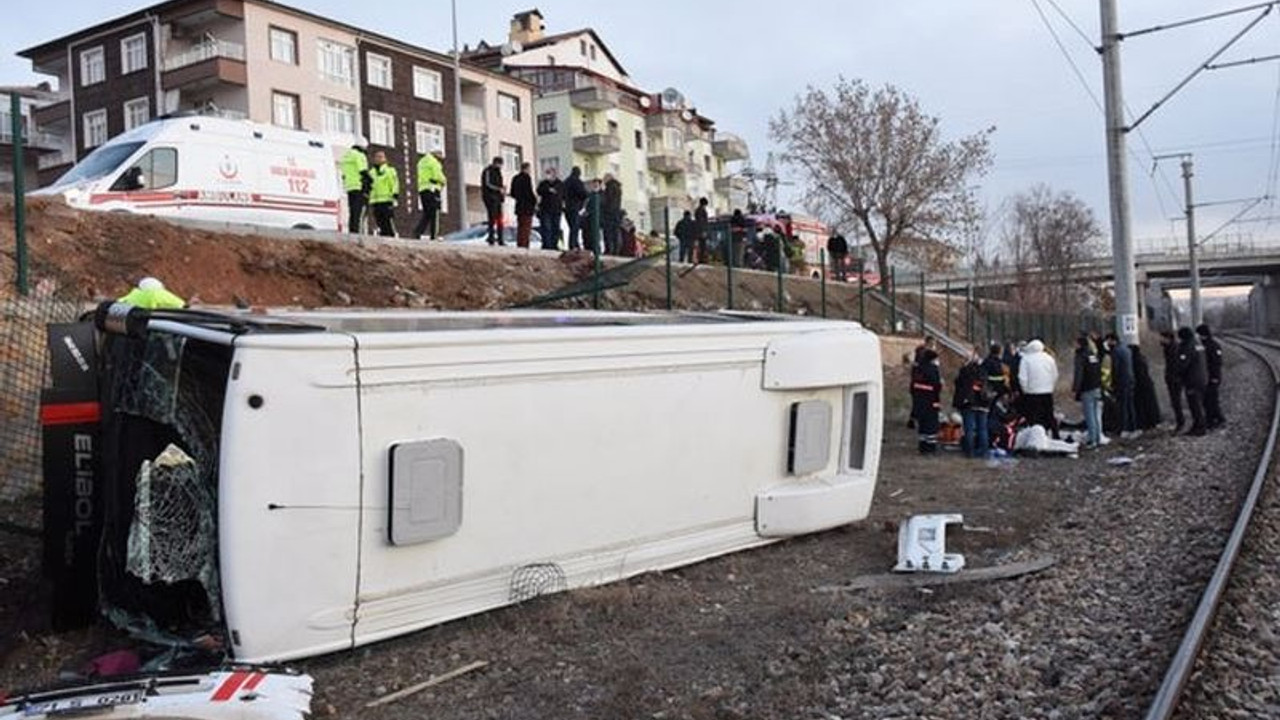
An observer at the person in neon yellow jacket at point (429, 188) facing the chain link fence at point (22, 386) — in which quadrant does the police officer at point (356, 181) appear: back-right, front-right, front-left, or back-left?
front-right

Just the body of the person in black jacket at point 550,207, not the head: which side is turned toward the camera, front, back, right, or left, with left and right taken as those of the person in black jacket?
front

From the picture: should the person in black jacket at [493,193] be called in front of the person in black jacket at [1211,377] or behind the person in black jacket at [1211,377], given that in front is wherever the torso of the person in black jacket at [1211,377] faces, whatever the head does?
in front

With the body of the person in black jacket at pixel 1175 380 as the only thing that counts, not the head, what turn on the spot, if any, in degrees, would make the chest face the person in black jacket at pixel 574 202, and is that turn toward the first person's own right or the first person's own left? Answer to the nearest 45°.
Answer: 0° — they already face them

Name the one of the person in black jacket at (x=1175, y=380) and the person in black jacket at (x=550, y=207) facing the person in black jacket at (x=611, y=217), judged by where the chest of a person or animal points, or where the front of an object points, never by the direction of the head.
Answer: the person in black jacket at (x=1175, y=380)

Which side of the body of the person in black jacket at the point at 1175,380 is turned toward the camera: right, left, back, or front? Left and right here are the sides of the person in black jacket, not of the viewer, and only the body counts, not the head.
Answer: left

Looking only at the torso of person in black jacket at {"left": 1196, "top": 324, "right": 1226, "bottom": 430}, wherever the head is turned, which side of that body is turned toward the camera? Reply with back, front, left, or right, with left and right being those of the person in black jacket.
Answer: left

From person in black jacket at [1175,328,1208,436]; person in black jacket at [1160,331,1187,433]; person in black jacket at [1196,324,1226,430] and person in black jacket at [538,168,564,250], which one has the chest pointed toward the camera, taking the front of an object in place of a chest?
person in black jacket at [538,168,564,250]

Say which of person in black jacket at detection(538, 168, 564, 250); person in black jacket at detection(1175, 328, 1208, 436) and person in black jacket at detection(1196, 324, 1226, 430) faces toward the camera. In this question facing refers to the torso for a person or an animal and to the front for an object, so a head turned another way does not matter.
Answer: person in black jacket at detection(538, 168, 564, 250)

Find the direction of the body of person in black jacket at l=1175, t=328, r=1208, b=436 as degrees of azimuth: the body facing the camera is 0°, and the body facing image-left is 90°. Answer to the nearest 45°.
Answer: approximately 90°

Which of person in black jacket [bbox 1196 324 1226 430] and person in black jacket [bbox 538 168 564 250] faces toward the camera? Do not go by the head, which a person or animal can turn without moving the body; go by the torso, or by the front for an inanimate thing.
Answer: person in black jacket [bbox 538 168 564 250]

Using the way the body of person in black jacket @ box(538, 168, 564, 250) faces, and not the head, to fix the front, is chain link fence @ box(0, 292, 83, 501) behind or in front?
in front
